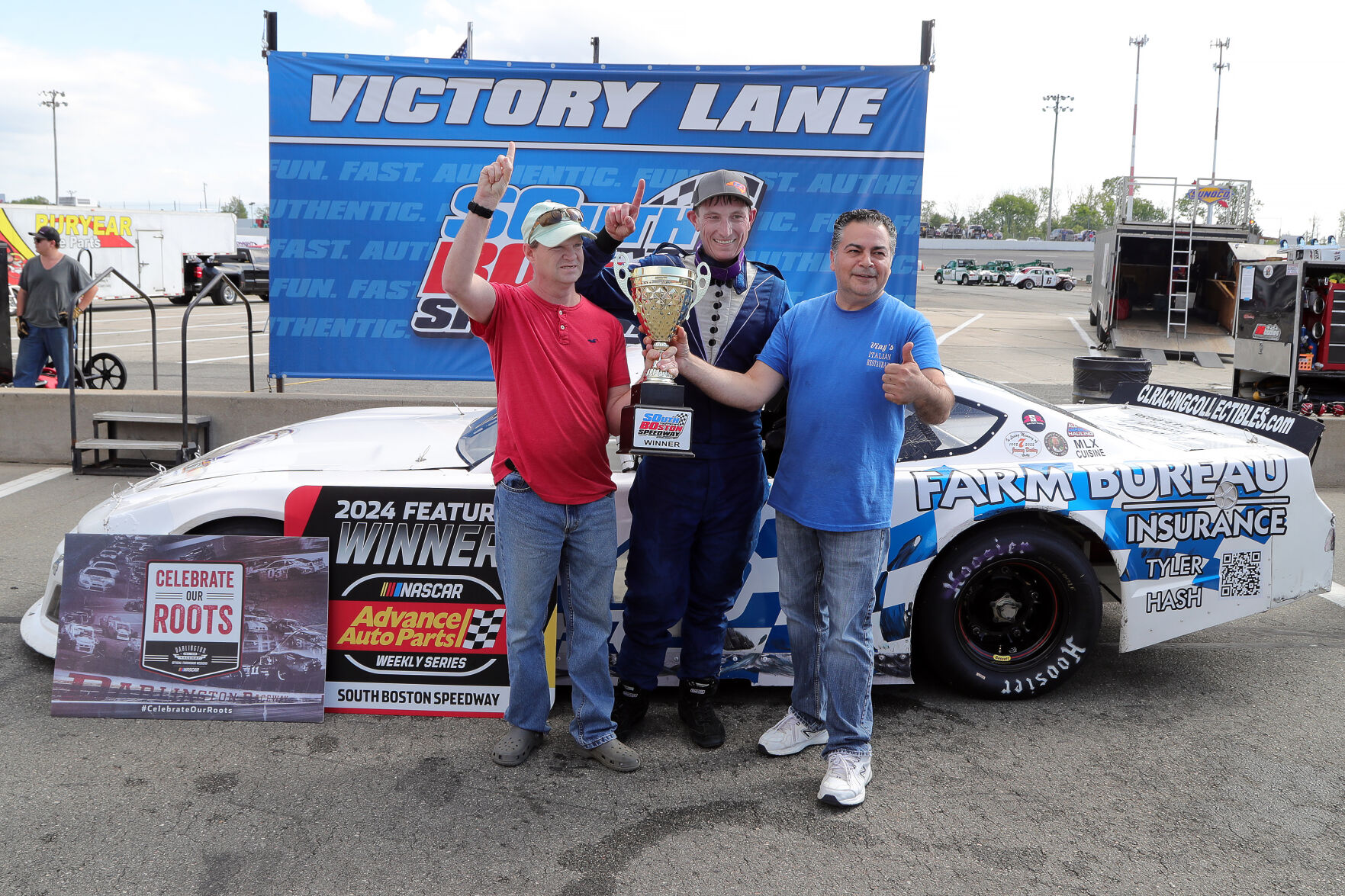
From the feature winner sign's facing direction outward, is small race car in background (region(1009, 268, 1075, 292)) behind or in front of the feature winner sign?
behind

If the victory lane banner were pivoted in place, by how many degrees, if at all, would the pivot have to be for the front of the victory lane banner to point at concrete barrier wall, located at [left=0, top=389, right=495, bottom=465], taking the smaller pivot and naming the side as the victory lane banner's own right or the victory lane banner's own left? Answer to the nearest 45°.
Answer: approximately 90° to the victory lane banner's own right

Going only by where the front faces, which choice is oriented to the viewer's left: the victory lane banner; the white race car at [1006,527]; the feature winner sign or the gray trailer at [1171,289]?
the white race car

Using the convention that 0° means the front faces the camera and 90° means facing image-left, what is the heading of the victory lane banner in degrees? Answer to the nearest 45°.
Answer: approximately 0°

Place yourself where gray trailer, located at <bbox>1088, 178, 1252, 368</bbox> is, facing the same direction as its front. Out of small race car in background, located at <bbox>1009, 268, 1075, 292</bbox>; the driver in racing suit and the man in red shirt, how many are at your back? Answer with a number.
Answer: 2

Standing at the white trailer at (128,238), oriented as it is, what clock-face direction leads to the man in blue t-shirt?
The man in blue t-shirt is roughly at 3 o'clock from the white trailer.

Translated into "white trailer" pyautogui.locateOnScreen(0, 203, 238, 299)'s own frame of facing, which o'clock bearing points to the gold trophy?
The gold trophy is roughly at 3 o'clock from the white trailer.

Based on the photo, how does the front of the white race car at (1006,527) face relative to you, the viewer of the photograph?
facing to the left of the viewer

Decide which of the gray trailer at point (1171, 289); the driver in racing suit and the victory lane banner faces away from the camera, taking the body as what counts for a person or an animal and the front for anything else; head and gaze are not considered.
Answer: the gray trailer

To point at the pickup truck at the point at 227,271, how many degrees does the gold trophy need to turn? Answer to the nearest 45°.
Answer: approximately 135° to its right

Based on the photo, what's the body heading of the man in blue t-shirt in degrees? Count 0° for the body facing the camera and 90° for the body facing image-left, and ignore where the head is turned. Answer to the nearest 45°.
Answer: approximately 0°

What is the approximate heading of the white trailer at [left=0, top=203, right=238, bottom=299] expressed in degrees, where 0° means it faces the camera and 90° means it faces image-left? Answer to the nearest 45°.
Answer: approximately 270°

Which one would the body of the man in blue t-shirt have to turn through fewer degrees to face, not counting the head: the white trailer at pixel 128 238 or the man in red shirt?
the man in red shirt

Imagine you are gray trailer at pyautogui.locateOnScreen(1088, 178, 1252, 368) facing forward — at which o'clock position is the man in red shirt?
The man in red shirt is roughly at 6 o'clock from the gray trailer.
